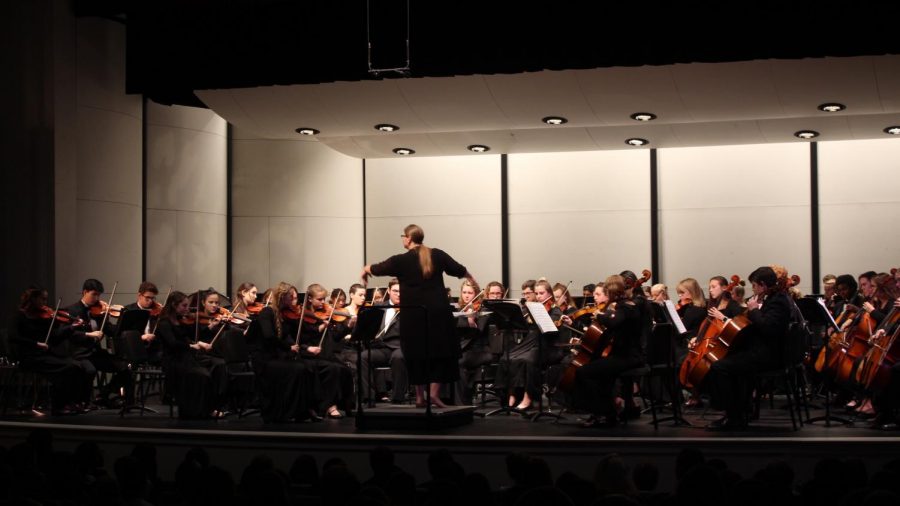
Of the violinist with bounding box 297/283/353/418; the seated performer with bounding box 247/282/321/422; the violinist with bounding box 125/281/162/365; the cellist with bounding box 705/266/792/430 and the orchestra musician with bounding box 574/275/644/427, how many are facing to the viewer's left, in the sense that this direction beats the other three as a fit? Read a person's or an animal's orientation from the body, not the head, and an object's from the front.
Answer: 2

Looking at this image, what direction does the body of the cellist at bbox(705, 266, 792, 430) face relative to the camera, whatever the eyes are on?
to the viewer's left

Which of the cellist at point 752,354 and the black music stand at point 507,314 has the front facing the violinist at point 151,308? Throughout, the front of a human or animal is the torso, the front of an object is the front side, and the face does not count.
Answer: the cellist

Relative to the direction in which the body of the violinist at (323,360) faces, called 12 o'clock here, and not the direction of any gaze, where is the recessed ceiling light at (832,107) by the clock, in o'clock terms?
The recessed ceiling light is roughly at 10 o'clock from the violinist.

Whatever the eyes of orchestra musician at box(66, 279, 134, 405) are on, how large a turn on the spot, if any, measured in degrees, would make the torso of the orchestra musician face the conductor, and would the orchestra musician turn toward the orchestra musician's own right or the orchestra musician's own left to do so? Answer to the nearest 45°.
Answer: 0° — they already face them

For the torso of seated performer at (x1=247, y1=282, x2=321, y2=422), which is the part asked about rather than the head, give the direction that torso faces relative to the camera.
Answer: to the viewer's right

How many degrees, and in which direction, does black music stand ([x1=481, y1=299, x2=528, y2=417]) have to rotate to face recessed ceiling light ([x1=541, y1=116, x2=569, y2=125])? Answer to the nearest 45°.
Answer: approximately 45° to its left

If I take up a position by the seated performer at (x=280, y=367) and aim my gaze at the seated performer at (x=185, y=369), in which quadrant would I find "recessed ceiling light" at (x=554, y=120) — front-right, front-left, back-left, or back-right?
back-right

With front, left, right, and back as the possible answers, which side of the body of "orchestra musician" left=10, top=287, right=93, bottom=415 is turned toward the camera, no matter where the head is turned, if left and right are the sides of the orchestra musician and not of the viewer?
right

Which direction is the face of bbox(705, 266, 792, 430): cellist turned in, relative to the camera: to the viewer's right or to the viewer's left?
to the viewer's left

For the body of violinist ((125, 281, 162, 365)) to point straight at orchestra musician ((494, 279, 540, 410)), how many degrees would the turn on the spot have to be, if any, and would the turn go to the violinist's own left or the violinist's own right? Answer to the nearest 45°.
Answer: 0° — they already face them

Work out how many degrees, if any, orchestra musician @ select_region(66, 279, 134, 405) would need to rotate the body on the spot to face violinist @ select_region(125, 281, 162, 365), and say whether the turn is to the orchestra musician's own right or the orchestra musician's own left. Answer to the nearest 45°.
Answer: approximately 45° to the orchestra musician's own left
